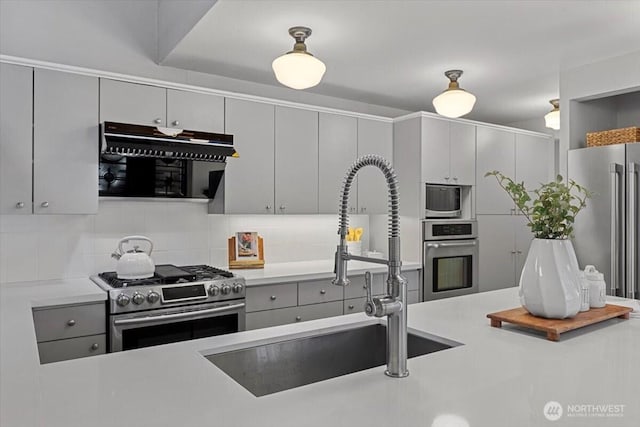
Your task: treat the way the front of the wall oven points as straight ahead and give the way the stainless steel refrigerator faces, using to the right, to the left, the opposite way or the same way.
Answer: to the right

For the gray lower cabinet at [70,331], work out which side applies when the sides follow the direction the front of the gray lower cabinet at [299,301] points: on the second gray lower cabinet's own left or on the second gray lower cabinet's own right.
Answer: on the second gray lower cabinet's own right

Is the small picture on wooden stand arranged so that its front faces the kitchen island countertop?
yes

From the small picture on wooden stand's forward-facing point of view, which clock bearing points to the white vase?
The white vase is roughly at 11 o'clock from the small picture on wooden stand.

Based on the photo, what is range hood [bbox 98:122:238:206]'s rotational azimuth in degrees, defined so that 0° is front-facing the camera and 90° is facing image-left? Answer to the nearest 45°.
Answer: approximately 0°

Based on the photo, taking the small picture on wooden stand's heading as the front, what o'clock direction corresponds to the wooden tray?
The wooden tray is roughly at 11 o'clock from the small picture on wooden stand.

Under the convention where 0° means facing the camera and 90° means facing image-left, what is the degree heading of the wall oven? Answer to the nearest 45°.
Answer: approximately 315°

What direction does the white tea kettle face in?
to the viewer's left

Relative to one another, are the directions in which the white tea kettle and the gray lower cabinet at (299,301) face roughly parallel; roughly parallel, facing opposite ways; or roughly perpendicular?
roughly perpendicular

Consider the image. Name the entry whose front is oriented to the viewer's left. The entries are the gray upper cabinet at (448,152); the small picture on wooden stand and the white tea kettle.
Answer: the white tea kettle
